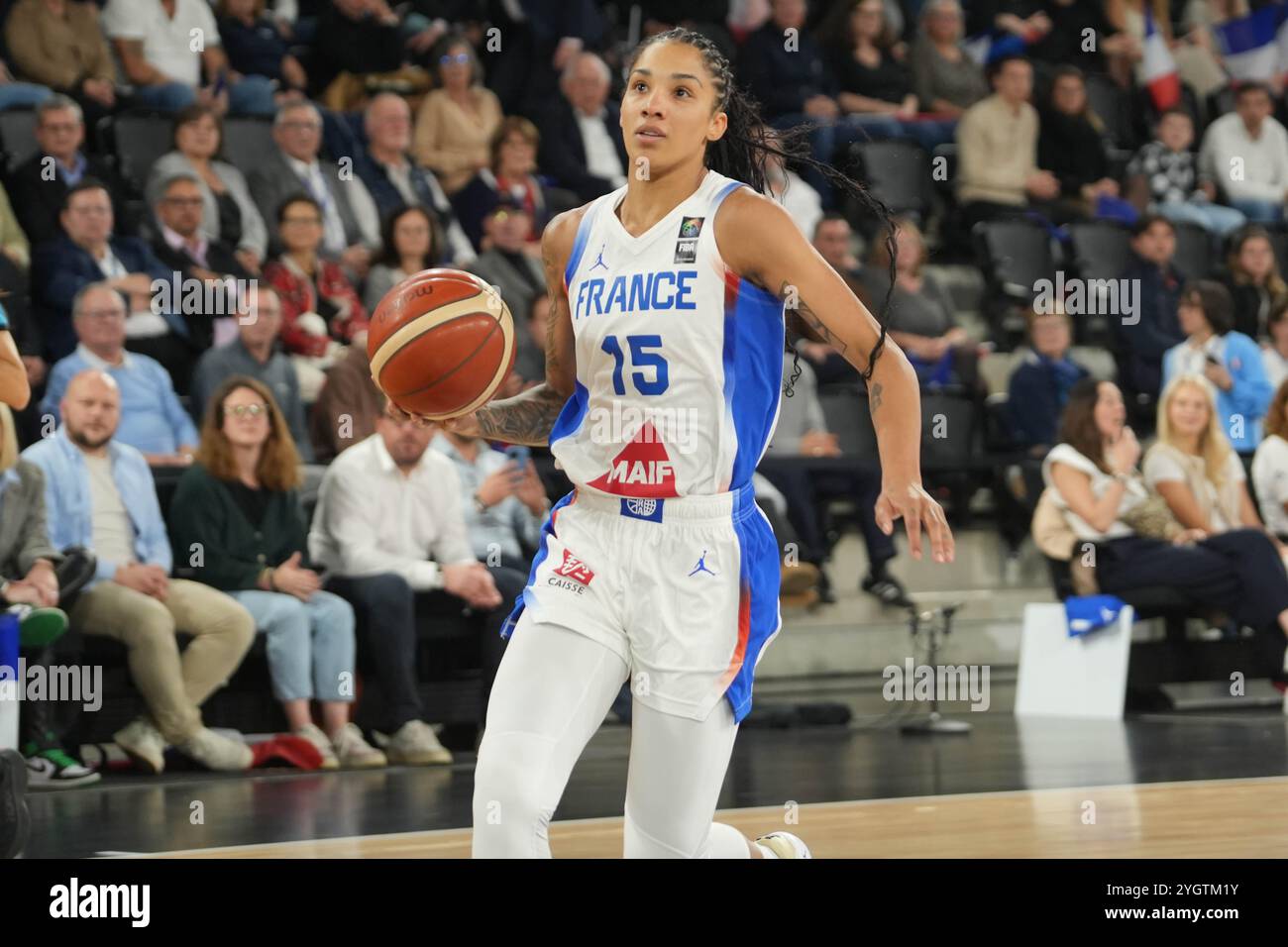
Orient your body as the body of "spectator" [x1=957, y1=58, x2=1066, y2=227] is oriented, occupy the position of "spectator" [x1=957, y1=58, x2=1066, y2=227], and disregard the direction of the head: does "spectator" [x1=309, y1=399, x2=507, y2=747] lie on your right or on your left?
on your right

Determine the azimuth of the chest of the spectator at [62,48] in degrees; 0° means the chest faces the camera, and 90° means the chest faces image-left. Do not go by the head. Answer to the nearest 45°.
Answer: approximately 315°

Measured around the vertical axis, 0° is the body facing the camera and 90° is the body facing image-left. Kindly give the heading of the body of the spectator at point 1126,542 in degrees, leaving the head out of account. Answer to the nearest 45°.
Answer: approximately 270°

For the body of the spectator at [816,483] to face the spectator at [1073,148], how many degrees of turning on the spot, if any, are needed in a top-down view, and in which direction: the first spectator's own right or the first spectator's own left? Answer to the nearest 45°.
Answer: approximately 90° to the first spectator's own left

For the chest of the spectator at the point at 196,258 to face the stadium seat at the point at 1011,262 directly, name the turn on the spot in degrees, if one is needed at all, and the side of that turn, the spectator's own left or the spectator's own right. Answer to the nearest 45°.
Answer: approximately 45° to the spectator's own left

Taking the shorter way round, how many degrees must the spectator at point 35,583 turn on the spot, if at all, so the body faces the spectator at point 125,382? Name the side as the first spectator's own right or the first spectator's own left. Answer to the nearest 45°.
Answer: approximately 135° to the first spectator's own left

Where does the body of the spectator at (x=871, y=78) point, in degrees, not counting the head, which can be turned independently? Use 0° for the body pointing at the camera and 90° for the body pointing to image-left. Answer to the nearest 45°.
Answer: approximately 315°

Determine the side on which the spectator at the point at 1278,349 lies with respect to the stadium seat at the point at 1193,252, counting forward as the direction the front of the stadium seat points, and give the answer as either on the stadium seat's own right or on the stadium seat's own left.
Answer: on the stadium seat's own left
